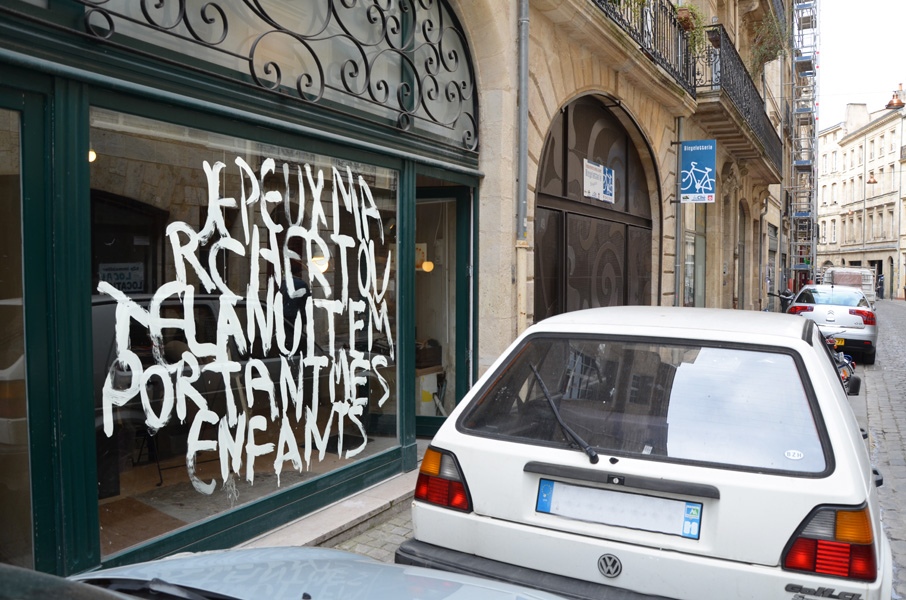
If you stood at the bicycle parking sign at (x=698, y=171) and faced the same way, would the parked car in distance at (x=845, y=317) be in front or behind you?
behind

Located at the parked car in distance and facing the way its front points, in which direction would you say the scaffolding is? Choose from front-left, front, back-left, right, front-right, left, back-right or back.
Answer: front

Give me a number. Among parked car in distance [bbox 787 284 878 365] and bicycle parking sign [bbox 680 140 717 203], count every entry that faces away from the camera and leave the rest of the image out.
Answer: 1

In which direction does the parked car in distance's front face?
away from the camera

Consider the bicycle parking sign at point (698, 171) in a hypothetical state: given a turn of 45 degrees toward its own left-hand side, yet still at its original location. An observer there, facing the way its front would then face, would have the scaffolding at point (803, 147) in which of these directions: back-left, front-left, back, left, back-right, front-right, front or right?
back-left

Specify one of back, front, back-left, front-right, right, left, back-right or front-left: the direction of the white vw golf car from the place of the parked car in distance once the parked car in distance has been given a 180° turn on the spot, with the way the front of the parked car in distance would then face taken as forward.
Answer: front

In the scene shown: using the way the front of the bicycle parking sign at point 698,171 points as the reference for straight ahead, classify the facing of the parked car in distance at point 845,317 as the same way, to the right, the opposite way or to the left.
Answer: the opposite way

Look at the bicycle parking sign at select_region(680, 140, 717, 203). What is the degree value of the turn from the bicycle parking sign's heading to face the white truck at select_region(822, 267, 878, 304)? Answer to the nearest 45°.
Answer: approximately 180°
